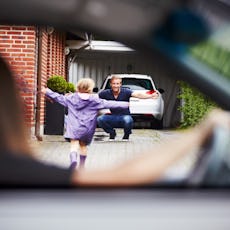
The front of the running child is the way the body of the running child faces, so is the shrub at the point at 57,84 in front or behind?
in front

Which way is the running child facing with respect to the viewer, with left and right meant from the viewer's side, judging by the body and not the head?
facing away from the viewer
